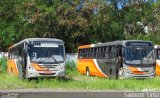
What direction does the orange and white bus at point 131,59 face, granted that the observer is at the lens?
facing the viewer and to the right of the viewer

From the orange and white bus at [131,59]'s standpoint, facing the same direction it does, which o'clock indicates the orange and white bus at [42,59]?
the orange and white bus at [42,59] is roughly at 4 o'clock from the orange and white bus at [131,59].
